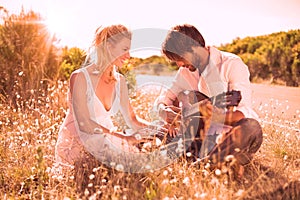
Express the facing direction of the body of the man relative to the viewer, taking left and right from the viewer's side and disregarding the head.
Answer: facing the viewer and to the left of the viewer

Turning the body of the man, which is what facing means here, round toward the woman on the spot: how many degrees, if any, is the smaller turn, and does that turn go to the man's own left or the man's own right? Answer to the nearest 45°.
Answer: approximately 45° to the man's own right

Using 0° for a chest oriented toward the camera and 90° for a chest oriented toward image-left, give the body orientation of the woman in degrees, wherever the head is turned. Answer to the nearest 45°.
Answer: approximately 315°

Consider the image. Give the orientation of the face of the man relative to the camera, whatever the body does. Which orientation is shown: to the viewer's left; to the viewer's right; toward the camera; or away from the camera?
to the viewer's left

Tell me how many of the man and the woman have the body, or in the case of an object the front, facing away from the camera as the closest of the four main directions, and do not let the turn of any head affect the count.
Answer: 0

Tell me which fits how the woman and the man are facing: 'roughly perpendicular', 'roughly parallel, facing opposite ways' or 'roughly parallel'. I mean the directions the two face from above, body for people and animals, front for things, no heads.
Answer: roughly perpendicular

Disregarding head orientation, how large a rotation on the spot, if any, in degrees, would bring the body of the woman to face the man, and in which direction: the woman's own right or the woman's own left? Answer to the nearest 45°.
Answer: approximately 45° to the woman's own left
